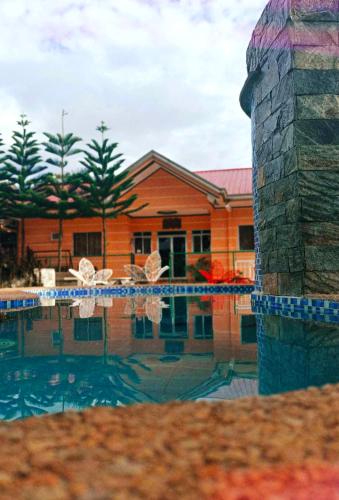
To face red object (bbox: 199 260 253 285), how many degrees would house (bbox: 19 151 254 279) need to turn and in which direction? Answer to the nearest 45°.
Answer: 0° — it already faces it

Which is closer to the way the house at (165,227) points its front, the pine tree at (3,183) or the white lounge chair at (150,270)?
the white lounge chair

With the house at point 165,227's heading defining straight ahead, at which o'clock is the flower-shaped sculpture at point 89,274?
The flower-shaped sculpture is roughly at 1 o'clock from the house.

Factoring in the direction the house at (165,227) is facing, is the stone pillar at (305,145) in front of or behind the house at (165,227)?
in front

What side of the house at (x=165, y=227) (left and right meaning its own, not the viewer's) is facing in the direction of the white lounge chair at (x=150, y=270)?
front

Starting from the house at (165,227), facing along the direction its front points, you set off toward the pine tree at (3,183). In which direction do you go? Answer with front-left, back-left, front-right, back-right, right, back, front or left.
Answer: right

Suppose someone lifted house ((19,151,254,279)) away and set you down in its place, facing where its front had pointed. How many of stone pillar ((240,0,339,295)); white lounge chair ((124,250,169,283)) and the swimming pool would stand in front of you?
3

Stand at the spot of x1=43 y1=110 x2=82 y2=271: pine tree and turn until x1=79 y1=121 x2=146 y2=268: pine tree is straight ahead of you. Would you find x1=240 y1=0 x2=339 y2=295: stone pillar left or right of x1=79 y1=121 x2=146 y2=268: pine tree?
right

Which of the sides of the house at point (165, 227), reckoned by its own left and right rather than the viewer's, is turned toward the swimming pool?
front

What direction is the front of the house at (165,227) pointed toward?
toward the camera

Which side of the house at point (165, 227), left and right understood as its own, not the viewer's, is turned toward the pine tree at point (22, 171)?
right
